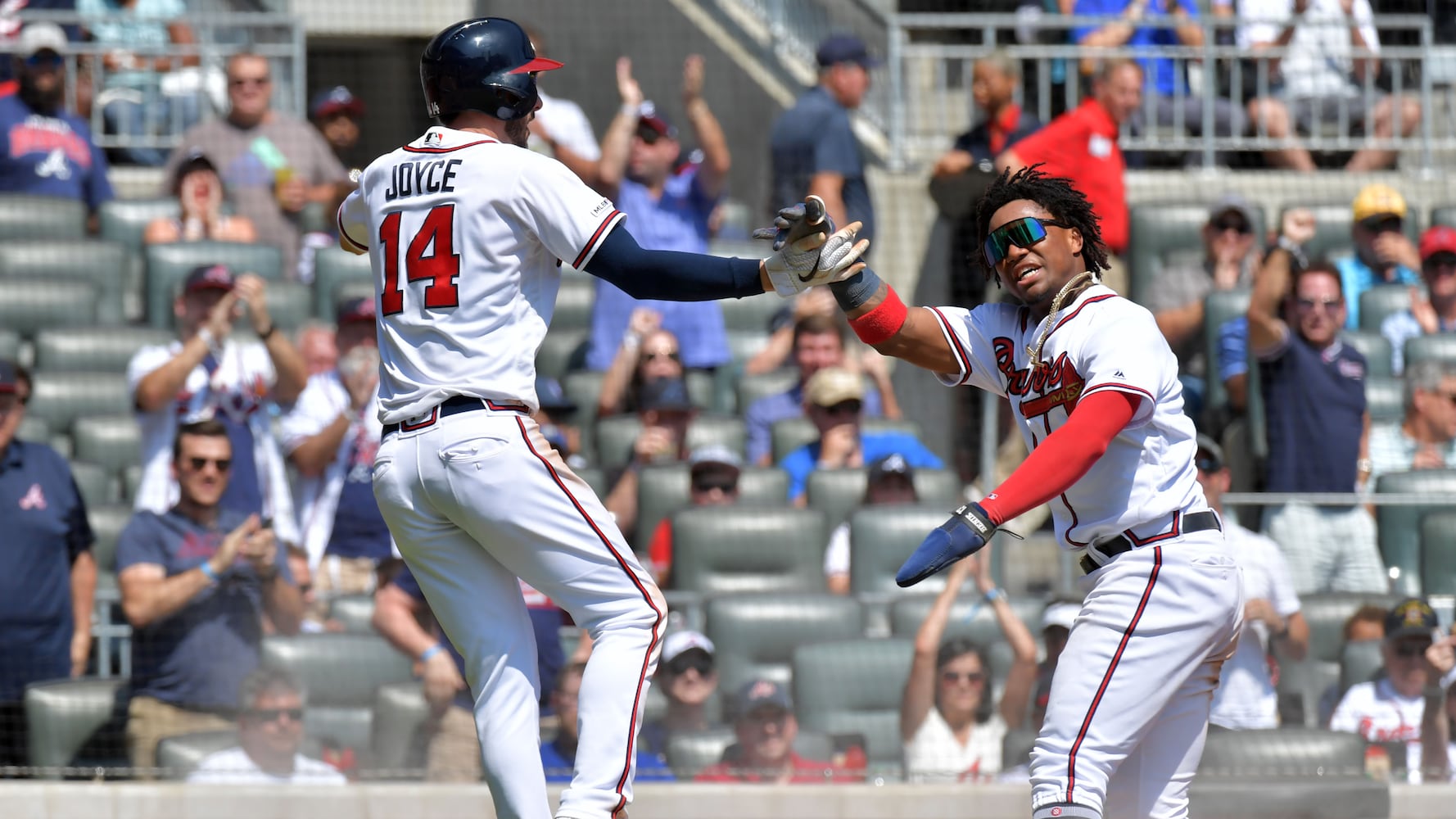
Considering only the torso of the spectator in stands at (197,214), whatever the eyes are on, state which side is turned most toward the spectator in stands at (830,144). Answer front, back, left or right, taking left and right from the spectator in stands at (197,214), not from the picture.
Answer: left

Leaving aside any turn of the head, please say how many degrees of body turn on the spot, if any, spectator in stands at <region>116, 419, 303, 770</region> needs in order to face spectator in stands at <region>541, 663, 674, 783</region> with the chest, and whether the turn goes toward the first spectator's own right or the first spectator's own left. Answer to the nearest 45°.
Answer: approximately 45° to the first spectator's own left

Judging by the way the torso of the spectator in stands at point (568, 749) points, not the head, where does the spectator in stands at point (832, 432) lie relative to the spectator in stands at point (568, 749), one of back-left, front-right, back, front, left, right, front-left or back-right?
back-left

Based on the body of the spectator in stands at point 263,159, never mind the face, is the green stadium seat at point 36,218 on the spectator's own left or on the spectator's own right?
on the spectator's own right

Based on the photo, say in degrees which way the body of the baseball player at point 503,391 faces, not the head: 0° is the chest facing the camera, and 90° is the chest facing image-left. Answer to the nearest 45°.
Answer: approximately 225°

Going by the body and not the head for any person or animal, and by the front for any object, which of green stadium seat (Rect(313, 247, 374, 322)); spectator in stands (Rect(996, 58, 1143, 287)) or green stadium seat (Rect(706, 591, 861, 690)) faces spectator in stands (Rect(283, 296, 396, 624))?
green stadium seat (Rect(313, 247, 374, 322))

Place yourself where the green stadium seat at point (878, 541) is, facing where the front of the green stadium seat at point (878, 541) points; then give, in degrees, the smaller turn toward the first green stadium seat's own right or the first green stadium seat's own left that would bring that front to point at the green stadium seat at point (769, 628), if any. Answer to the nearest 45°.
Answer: approximately 45° to the first green stadium seat's own right

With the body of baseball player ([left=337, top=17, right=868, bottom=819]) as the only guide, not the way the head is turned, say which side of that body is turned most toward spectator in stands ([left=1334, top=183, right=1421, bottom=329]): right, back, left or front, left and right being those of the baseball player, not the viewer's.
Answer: front
